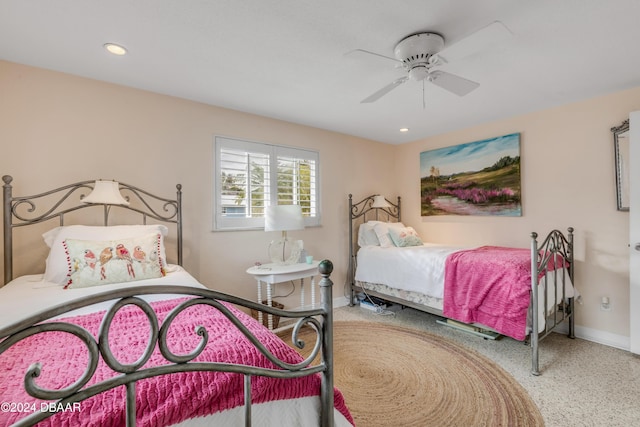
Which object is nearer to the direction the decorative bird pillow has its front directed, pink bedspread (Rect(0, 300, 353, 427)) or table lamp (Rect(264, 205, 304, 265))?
the pink bedspread

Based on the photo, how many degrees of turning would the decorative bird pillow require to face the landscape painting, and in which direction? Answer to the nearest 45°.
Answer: approximately 90° to its left

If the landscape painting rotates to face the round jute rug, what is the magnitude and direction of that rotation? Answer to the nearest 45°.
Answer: approximately 45° to its left

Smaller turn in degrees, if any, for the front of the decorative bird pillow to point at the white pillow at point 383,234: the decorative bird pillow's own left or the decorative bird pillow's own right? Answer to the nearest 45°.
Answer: approximately 90° to the decorative bird pillow's own left

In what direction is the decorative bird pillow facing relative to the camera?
toward the camera

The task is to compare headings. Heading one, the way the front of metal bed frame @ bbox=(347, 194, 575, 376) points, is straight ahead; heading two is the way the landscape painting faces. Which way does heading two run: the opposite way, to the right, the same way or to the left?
to the right

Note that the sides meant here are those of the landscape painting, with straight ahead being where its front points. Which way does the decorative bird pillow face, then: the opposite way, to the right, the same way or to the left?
to the left

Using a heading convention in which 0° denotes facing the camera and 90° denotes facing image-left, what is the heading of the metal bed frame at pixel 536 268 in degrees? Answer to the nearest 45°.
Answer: approximately 315°

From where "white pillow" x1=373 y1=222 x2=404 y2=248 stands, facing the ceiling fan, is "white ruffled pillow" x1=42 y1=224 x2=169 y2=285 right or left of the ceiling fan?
right

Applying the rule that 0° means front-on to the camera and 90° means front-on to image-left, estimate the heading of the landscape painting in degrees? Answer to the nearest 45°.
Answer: approximately 45°

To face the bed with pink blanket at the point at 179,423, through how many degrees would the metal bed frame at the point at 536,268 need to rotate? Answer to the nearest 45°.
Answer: approximately 90° to its right

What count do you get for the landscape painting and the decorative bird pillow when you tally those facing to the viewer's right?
0

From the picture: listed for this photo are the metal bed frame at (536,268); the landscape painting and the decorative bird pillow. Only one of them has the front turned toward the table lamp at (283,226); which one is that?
the landscape painting

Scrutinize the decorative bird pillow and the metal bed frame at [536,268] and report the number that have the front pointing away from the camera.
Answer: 0
